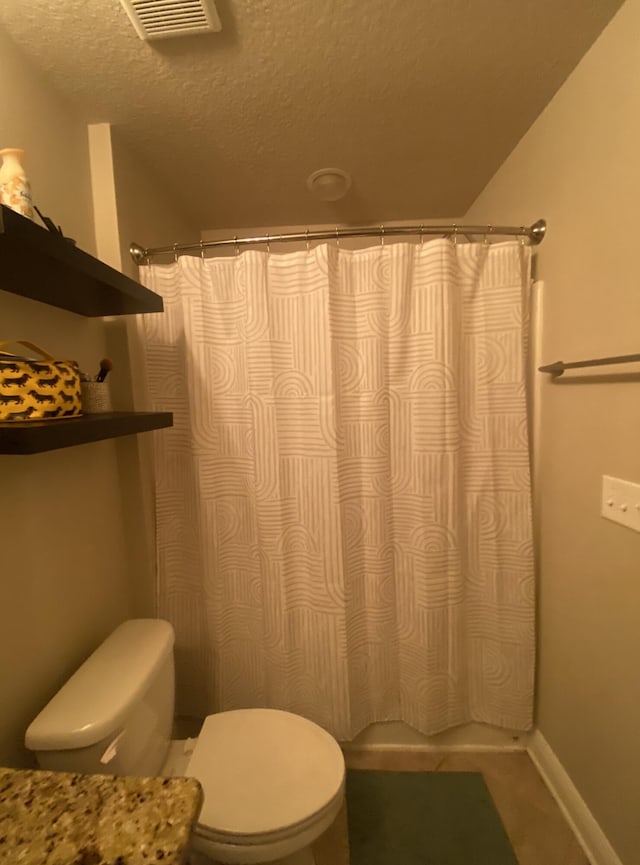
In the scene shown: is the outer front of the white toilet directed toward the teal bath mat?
yes

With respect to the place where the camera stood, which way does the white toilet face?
facing to the right of the viewer

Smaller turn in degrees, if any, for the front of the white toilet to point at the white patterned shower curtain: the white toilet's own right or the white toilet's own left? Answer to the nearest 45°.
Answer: approximately 45° to the white toilet's own left
